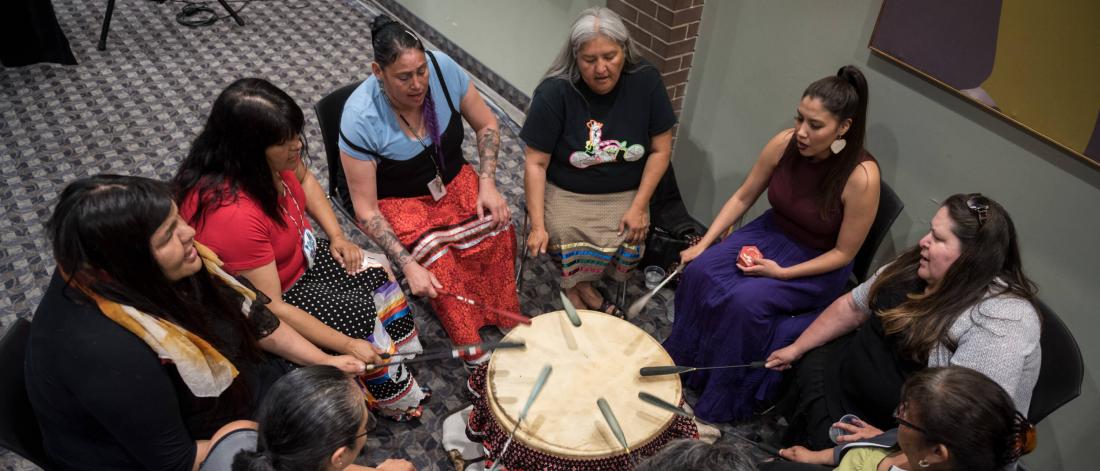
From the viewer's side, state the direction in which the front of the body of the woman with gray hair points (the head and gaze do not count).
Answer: toward the camera

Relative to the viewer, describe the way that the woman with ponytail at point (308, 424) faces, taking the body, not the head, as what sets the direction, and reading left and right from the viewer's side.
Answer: facing away from the viewer and to the right of the viewer

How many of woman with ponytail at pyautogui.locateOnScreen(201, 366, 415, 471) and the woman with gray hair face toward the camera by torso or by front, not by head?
1

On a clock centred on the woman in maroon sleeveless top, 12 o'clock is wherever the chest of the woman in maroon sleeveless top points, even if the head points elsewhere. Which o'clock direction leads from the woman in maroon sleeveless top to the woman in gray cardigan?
The woman in gray cardigan is roughly at 9 o'clock from the woman in maroon sleeveless top.

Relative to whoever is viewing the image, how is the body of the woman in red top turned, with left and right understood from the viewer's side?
facing the viewer and to the right of the viewer

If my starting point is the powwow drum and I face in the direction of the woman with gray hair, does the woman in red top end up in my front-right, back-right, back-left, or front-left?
front-left

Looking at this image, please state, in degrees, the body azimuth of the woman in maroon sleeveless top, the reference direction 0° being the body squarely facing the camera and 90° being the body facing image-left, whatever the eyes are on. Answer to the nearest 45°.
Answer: approximately 45°

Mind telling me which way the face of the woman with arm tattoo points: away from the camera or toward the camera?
toward the camera

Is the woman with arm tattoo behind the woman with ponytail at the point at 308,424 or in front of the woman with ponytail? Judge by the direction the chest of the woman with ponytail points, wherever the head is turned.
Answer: in front

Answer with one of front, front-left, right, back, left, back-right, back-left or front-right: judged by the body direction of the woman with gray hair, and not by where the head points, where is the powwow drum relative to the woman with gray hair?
front

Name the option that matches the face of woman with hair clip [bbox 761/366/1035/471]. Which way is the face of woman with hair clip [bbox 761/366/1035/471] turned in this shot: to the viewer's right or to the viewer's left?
to the viewer's left
